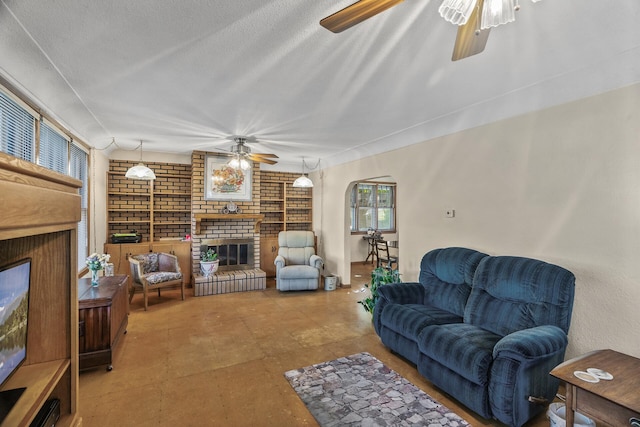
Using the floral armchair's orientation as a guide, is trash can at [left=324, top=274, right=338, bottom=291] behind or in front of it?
in front

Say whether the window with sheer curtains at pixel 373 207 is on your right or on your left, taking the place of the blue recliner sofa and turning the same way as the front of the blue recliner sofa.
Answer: on your right

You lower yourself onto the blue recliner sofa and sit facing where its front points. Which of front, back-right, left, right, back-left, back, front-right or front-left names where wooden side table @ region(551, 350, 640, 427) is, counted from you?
left

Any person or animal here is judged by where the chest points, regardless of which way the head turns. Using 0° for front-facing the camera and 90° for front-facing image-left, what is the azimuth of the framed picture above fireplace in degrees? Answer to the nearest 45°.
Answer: approximately 0°

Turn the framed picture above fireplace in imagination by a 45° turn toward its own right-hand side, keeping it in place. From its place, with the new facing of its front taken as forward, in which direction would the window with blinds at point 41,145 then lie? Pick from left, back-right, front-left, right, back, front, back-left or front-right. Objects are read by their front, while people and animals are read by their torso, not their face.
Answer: front

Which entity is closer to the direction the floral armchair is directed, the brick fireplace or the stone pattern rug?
the stone pattern rug

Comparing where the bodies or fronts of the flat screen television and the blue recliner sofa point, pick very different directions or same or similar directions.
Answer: very different directions

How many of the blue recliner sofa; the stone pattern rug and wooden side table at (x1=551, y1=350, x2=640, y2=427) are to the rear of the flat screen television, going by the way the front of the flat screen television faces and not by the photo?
0

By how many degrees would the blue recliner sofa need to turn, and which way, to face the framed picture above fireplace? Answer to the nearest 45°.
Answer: approximately 45° to its right

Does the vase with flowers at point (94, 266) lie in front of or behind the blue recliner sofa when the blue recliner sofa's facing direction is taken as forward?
in front

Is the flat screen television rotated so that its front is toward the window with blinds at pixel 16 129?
no

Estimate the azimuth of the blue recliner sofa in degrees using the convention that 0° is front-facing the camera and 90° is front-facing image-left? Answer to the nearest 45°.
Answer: approximately 45°

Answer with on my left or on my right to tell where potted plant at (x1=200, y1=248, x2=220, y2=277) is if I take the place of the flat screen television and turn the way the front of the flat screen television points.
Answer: on my left

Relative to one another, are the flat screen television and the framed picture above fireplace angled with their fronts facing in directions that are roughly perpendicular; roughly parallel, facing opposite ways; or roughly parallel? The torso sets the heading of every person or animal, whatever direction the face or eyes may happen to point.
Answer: roughly perpendicular

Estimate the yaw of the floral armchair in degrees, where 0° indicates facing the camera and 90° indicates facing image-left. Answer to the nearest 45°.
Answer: approximately 315°

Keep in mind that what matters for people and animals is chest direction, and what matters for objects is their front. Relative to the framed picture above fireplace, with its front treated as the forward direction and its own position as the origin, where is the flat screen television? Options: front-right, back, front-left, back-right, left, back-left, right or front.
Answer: front

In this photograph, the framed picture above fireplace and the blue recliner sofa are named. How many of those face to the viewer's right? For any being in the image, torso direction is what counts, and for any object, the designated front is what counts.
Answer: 0

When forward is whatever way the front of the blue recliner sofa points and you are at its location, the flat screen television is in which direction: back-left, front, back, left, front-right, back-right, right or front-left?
front
